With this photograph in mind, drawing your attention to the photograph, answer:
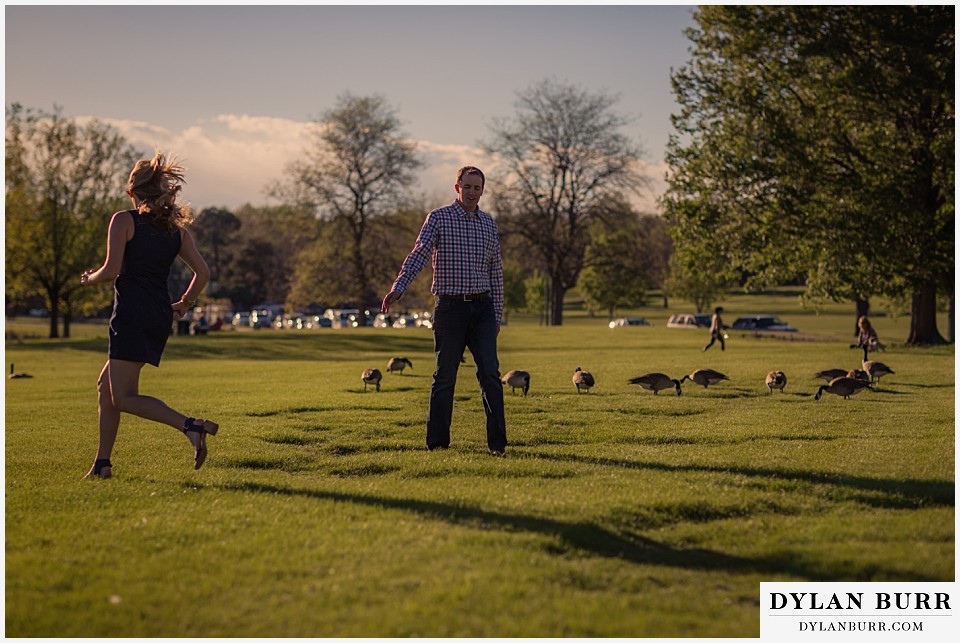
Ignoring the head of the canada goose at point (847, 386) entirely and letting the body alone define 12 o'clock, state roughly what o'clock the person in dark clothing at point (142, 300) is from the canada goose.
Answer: The person in dark clothing is roughly at 10 o'clock from the canada goose.

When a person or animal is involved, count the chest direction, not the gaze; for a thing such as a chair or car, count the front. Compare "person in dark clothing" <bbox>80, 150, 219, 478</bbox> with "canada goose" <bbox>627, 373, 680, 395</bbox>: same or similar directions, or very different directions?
very different directions

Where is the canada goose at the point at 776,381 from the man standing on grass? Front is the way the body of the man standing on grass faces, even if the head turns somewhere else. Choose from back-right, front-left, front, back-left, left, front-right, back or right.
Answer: back-left

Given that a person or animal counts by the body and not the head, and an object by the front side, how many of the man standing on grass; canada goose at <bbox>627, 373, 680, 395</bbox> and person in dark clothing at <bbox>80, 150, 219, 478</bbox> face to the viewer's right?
1

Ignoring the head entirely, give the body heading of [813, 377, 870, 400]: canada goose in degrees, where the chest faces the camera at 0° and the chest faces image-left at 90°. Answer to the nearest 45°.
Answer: approximately 90°

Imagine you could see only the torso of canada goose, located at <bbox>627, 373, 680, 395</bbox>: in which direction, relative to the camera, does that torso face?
to the viewer's right

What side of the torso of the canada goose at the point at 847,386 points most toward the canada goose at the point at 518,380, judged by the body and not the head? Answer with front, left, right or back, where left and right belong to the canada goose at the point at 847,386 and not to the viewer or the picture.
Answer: front

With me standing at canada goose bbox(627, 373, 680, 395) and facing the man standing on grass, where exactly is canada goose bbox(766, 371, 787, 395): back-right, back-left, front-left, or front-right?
back-left
